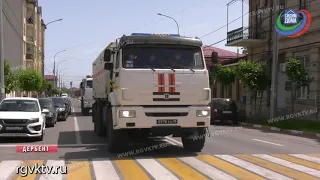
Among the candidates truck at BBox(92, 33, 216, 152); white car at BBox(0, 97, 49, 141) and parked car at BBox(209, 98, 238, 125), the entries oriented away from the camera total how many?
1

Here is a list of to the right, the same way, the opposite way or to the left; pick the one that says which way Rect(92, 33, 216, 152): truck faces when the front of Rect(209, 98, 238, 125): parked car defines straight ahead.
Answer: the opposite way

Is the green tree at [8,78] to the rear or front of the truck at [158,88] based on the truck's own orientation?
to the rear

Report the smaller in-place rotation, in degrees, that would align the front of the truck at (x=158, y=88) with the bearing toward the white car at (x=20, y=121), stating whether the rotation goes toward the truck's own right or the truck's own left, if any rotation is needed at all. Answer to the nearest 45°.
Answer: approximately 135° to the truck's own right

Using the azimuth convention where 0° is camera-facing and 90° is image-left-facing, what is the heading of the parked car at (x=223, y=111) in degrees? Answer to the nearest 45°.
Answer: approximately 180°

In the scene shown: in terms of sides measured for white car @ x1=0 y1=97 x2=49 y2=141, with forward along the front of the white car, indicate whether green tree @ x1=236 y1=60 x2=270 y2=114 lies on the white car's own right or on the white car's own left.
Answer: on the white car's own left

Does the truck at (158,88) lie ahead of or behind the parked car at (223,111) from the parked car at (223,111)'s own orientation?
behind

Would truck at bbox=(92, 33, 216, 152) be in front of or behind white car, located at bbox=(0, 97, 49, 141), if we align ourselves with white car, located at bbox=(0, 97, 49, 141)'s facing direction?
in front

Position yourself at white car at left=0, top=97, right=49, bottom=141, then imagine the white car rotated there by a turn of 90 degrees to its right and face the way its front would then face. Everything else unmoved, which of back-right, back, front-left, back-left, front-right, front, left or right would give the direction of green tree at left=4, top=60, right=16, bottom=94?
right

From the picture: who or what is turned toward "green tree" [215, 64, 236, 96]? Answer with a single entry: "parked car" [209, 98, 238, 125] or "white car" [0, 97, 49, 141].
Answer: the parked car
